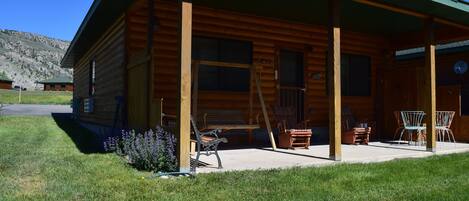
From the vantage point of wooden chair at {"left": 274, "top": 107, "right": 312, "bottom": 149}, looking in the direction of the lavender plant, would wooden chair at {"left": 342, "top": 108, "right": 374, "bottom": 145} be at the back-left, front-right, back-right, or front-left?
back-left

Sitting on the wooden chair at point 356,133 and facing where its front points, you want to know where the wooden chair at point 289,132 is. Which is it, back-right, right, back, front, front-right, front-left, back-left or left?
right

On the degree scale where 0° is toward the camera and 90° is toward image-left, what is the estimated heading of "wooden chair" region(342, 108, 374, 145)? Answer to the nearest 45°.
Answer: approximately 315°

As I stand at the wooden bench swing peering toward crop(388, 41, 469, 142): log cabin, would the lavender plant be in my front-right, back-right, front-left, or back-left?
back-right

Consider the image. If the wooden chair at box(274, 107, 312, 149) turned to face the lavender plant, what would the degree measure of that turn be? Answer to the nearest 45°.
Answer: approximately 90° to its right

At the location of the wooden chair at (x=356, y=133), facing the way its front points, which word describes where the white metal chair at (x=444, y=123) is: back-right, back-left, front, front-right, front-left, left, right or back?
left

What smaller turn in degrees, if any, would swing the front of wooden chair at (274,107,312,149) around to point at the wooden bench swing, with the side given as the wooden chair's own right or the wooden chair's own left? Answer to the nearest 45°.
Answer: approximately 135° to the wooden chair's own right

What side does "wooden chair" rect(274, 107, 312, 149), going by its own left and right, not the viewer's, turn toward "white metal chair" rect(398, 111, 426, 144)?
left

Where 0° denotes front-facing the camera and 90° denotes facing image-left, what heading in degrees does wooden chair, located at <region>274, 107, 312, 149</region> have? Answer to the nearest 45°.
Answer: approximately 315°

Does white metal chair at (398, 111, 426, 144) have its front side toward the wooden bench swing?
no
